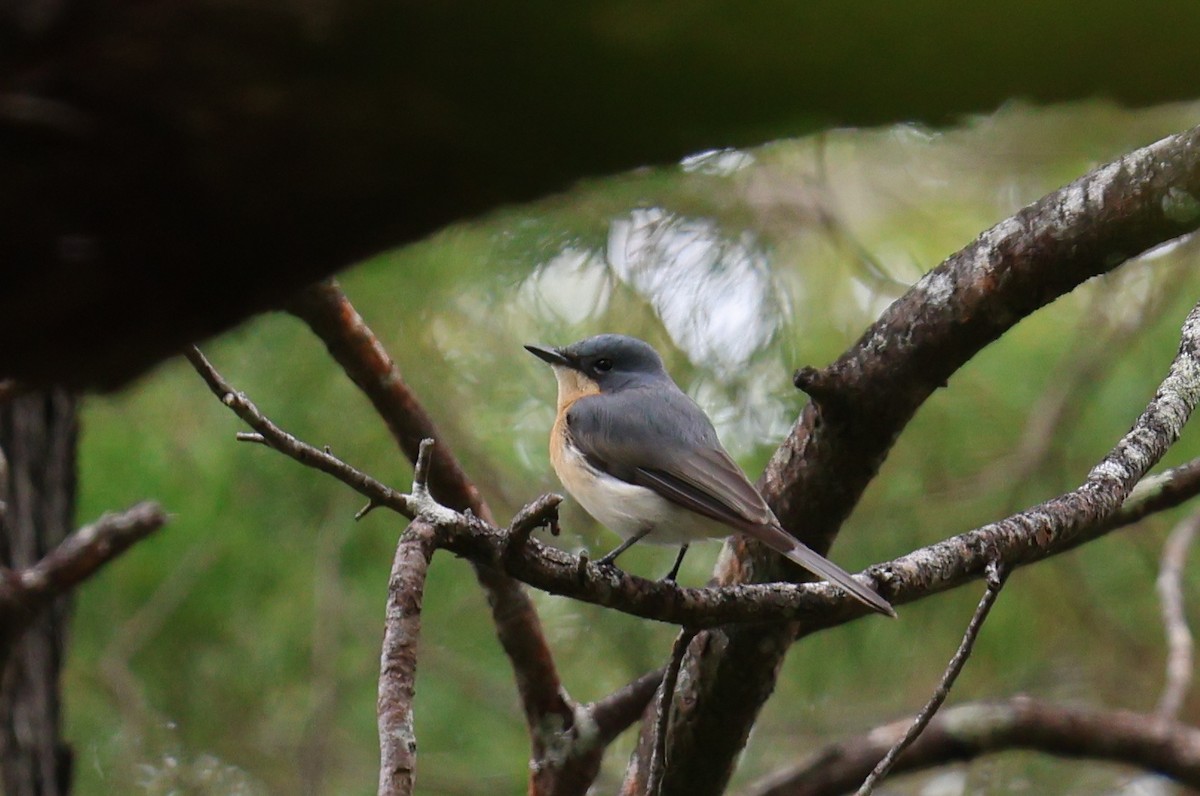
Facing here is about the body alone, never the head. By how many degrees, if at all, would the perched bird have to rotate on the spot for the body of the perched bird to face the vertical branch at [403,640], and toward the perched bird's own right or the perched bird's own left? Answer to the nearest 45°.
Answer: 0° — it already faces it

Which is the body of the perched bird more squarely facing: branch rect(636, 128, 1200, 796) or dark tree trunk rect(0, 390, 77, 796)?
the dark tree trunk

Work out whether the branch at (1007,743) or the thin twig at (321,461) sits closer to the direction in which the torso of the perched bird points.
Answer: the thin twig

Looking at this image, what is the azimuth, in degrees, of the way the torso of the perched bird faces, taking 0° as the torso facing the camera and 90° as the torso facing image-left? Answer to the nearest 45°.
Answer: approximately 90°

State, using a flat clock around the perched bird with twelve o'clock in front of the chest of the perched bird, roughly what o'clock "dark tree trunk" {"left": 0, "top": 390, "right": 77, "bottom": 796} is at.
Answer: The dark tree trunk is roughly at 12 o'clock from the perched bird.

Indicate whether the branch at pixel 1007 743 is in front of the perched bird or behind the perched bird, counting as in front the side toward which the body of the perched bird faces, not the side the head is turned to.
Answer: behind

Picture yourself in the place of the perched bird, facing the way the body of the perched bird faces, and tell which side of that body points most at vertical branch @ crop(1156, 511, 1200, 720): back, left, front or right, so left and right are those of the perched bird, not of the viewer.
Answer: back
